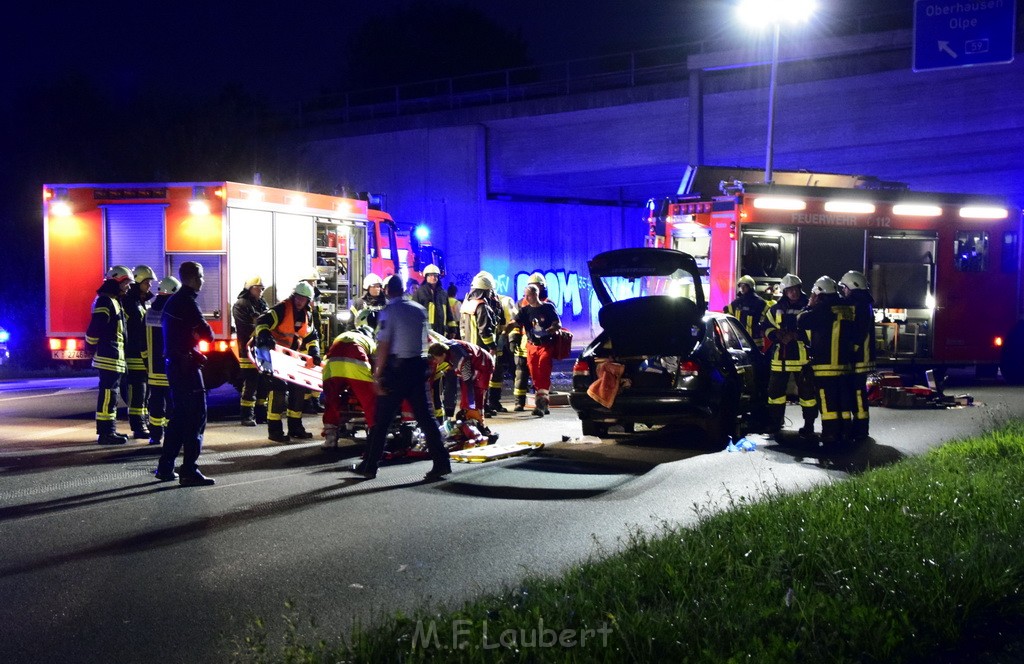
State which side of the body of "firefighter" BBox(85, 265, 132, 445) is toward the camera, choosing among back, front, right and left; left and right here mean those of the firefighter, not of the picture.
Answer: right

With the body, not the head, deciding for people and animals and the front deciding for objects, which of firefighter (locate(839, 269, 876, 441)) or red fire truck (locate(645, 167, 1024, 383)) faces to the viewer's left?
the firefighter

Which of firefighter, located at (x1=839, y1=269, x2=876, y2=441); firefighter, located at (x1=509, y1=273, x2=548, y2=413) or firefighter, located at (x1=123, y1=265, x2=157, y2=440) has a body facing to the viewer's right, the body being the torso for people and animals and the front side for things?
firefighter, located at (x1=123, y1=265, x2=157, y2=440)

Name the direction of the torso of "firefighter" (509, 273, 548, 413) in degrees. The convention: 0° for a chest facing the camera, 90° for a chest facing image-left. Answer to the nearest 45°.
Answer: approximately 45°

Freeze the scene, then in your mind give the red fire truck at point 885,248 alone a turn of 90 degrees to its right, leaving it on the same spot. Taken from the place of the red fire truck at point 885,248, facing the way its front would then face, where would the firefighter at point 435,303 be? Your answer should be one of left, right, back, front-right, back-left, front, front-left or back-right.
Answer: right

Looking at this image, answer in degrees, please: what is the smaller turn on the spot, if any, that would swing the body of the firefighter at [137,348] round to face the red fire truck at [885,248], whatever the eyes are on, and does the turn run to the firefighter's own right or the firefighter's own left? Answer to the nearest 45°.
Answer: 0° — they already face it

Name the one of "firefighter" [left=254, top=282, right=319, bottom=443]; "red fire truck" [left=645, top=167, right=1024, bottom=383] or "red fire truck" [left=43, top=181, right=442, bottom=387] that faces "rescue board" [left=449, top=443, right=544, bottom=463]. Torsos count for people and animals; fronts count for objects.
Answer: the firefighter

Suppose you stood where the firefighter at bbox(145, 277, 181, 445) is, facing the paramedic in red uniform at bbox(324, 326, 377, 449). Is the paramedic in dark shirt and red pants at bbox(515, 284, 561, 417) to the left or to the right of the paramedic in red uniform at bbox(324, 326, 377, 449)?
left

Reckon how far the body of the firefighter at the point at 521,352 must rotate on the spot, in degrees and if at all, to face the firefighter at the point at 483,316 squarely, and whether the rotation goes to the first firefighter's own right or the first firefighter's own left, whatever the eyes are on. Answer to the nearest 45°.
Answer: approximately 45° to the first firefighter's own right

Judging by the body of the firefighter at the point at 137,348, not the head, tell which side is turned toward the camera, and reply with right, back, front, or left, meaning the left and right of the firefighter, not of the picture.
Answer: right

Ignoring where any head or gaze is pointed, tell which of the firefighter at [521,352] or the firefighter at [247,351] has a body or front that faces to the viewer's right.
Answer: the firefighter at [247,351]

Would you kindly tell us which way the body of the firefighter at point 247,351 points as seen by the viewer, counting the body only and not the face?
to the viewer's right

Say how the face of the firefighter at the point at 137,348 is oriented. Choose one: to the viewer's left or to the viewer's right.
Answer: to the viewer's right

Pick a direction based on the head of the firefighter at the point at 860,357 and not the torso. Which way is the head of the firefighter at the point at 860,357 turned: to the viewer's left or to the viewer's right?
to the viewer's left
